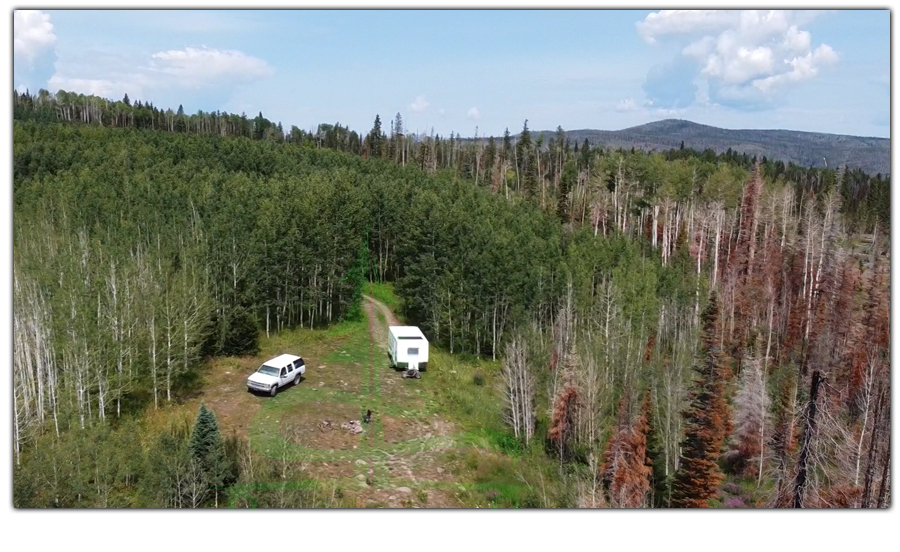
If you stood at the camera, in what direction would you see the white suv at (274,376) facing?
facing the viewer and to the left of the viewer

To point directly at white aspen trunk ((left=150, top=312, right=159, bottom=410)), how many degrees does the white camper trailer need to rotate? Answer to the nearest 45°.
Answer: approximately 45° to its right

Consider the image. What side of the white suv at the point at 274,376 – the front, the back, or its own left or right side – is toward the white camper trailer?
back

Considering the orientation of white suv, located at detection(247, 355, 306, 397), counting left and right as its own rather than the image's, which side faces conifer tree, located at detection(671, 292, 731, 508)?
left

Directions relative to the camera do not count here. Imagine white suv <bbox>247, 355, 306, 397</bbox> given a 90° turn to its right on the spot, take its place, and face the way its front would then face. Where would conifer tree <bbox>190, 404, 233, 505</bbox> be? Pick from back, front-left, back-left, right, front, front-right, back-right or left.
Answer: back-left

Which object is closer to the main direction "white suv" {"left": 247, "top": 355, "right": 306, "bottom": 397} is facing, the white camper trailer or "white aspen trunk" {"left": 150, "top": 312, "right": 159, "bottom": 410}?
the white aspen trunk

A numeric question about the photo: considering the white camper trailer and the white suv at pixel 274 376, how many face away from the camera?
0

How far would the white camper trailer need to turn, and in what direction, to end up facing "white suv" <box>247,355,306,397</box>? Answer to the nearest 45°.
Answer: approximately 45° to its right

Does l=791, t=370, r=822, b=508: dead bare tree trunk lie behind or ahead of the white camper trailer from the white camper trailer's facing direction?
ahead

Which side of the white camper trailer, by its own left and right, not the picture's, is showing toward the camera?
front
